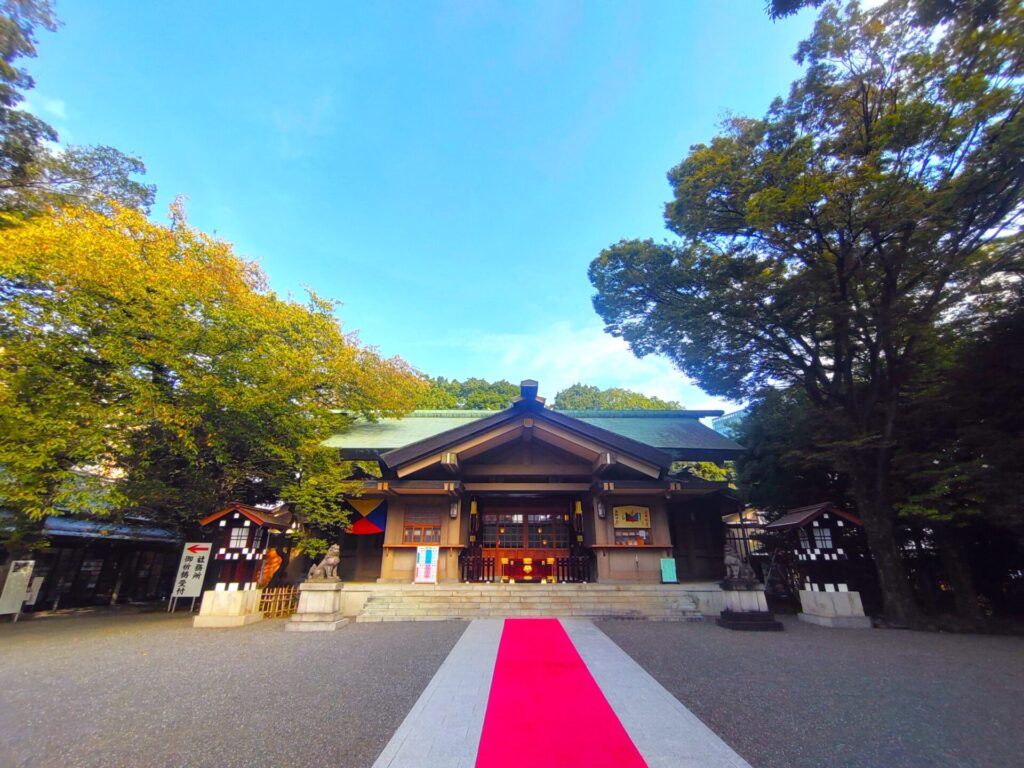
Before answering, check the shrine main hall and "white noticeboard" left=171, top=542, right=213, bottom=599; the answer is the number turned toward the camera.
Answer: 2

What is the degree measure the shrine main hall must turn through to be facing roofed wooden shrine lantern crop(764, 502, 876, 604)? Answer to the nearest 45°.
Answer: approximately 90° to its left

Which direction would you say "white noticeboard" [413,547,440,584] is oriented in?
toward the camera

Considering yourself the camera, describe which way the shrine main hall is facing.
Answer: facing the viewer

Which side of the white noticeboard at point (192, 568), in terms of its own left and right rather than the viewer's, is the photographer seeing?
front

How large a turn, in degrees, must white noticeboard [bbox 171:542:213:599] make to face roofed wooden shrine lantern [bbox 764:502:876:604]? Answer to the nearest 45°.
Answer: approximately 45° to its left

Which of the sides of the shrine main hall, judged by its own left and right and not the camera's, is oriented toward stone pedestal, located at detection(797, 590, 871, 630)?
left

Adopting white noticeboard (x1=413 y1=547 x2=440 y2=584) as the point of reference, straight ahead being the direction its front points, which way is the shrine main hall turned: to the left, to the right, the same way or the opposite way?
the same way

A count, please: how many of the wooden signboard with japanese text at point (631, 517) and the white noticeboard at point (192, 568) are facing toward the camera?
2

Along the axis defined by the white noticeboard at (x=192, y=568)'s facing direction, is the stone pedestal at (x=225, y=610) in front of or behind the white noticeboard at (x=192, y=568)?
in front

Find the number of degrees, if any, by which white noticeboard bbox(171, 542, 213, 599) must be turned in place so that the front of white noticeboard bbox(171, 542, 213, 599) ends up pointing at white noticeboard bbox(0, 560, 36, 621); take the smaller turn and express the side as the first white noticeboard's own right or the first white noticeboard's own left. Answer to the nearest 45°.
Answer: approximately 90° to the first white noticeboard's own right

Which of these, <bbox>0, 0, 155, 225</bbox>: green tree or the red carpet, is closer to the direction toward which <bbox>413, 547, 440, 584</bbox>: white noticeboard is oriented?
the red carpet

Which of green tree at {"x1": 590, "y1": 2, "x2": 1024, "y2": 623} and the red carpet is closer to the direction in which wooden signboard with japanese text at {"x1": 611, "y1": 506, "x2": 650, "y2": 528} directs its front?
the red carpet

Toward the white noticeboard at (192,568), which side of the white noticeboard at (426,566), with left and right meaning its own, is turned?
right

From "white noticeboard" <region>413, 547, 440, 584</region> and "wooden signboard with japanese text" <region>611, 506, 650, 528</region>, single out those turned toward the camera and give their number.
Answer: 2

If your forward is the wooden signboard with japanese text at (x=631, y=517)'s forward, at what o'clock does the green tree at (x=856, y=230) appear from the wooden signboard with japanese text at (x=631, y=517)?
The green tree is roughly at 10 o'clock from the wooden signboard with japanese text.

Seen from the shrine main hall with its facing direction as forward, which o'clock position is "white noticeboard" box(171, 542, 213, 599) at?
The white noticeboard is roughly at 3 o'clock from the shrine main hall.

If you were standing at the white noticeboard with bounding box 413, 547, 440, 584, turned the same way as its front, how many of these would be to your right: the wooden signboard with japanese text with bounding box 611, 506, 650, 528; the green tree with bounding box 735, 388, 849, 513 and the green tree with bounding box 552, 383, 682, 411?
0
